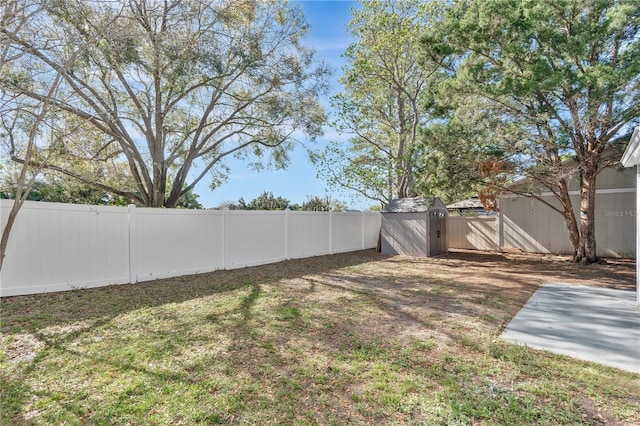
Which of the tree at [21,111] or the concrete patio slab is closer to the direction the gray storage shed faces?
the concrete patio slab

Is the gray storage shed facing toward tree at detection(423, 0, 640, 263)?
yes

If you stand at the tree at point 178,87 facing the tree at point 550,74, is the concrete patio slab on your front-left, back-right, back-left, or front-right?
front-right

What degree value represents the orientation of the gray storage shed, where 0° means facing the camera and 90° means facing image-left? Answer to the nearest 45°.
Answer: approximately 315°

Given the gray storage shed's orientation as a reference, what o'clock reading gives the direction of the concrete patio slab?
The concrete patio slab is roughly at 1 o'clock from the gray storage shed.

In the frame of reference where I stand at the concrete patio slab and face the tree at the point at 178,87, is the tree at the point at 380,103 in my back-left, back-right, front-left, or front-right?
front-right

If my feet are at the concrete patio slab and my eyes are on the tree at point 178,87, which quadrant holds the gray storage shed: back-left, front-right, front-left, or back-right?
front-right
